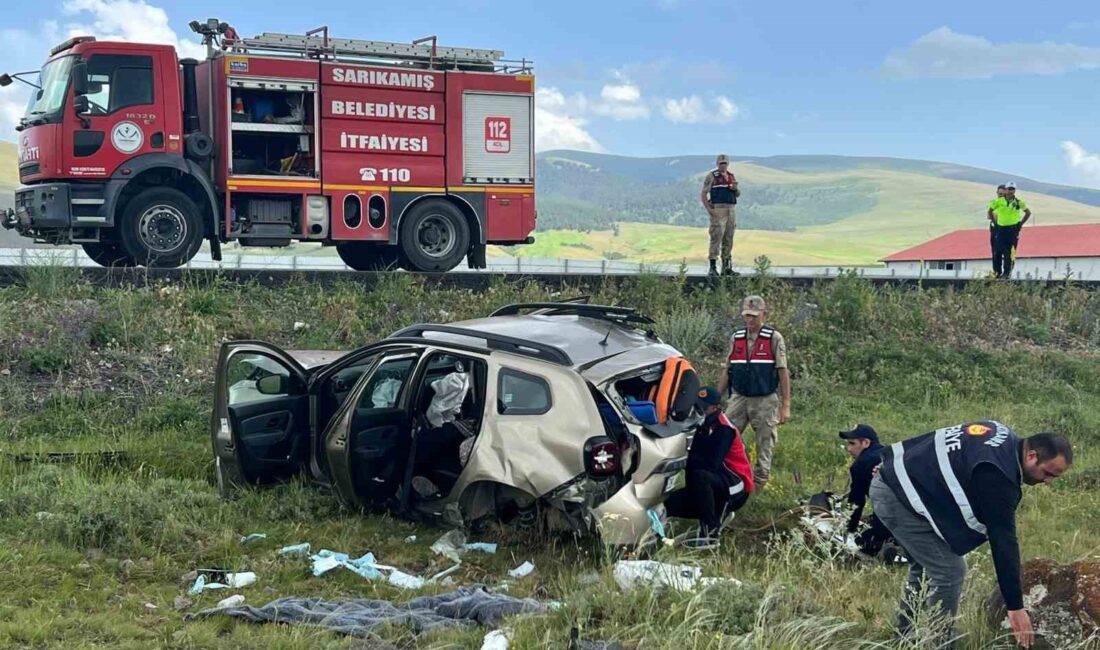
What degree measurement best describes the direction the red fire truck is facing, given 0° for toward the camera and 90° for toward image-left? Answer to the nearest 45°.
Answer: approximately 90°

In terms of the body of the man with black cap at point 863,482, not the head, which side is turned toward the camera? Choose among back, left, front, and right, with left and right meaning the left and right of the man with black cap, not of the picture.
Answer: left

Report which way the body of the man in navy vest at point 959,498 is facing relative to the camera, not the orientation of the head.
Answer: to the viewer's right

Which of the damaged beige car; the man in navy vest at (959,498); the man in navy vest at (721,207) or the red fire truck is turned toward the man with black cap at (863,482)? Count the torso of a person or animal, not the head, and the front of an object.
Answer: the man in navy vest at (721,207)

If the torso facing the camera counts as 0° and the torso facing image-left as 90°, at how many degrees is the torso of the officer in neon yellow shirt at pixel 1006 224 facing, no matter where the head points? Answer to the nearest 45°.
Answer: approximately 0°

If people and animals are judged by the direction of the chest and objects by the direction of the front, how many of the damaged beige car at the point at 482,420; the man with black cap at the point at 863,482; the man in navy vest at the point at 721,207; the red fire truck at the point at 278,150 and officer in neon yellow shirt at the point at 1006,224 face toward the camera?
2

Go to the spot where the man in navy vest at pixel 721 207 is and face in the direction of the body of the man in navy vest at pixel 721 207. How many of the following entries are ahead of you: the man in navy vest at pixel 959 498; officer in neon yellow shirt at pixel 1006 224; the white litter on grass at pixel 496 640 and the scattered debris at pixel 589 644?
3

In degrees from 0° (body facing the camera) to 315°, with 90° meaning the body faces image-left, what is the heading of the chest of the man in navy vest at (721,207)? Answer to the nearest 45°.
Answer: approximately 0°

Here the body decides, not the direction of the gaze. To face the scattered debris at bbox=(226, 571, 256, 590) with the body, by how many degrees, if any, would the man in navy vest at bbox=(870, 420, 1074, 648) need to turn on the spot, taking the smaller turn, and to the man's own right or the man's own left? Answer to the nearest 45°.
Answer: approximately 180°

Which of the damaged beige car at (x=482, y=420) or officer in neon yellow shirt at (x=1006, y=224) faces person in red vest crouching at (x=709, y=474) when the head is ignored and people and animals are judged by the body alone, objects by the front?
the officer in neon yellow shirt

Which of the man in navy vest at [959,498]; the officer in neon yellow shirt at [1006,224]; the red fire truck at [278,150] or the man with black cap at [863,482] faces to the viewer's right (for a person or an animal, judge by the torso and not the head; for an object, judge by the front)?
the man in navy vest
